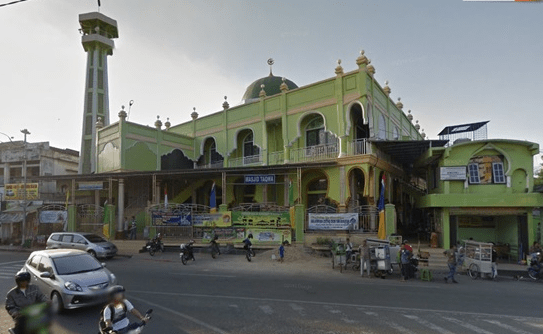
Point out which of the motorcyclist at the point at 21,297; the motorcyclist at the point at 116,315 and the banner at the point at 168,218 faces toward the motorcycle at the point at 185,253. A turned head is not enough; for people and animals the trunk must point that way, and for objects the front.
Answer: the banner

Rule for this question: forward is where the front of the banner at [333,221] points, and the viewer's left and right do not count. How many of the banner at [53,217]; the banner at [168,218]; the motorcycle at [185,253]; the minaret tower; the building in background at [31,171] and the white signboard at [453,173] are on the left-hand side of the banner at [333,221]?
1

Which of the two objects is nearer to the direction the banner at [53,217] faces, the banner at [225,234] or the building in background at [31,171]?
the banner

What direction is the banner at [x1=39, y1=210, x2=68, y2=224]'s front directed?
toward the camera

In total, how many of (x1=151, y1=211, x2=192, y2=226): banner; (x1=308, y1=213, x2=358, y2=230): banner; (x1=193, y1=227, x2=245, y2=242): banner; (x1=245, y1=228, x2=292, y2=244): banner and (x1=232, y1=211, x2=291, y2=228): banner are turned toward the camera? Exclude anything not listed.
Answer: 5

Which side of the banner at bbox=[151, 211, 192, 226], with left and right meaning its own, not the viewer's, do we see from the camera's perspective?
front

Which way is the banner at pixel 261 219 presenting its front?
toward the camera

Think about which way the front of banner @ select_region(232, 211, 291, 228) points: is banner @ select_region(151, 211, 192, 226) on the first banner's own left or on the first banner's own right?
on the first banner's own right

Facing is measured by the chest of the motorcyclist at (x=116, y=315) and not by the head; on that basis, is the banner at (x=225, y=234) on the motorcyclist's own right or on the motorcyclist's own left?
on the motorcyclist's own left

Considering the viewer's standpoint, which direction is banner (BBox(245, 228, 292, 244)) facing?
facing the viewer

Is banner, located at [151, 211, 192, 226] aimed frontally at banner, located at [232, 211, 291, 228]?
no

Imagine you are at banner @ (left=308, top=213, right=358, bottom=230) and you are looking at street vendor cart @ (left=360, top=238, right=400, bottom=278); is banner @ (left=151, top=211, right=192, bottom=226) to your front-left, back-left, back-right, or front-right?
back-right

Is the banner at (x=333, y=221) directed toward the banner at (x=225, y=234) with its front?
no

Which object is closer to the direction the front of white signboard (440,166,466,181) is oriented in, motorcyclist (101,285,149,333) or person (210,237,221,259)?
the motorcyclist
